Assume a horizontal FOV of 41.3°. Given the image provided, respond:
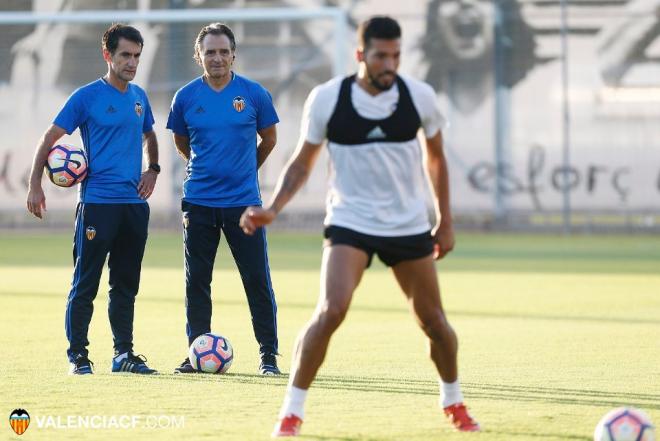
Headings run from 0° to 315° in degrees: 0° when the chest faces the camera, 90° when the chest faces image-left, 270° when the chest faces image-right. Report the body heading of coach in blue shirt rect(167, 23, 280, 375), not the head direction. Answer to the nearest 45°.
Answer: approximately 0°

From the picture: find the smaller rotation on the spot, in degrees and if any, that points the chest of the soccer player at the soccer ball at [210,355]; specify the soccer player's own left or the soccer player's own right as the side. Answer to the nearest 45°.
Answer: approximately 135° to the soccer player's own right

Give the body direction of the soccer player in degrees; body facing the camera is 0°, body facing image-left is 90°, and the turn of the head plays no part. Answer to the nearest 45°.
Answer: approximately 0°

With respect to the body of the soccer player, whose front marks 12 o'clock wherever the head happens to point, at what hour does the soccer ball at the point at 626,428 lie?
The soccer ball is roughly at 10 o'clock from the soccer player.

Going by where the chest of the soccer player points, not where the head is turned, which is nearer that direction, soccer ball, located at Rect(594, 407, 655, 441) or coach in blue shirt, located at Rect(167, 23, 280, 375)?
the soccer ball

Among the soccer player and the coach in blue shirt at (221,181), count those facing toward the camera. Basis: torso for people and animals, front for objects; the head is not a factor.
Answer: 2
